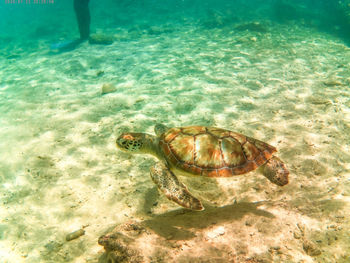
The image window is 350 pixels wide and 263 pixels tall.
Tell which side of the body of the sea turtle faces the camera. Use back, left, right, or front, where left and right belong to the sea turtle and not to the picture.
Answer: left
